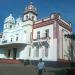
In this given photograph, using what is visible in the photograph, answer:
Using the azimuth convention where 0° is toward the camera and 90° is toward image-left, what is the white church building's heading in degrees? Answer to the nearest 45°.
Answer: approximately 45°
